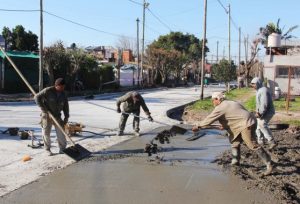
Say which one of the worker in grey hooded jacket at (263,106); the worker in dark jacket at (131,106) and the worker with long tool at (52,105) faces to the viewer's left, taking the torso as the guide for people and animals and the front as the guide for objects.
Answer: the worker in grey hooded jacket at (263,106)

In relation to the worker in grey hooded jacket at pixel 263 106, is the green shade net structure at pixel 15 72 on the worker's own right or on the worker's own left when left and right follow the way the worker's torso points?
on the worker's own right

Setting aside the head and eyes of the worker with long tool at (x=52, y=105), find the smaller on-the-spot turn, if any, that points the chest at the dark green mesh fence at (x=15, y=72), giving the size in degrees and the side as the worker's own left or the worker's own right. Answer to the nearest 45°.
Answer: approximately 135° to the worker's own left

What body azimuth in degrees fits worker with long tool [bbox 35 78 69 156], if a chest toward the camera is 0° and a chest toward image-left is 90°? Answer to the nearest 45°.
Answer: approximately 315°

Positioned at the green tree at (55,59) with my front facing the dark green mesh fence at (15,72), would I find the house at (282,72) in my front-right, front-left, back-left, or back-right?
back-left

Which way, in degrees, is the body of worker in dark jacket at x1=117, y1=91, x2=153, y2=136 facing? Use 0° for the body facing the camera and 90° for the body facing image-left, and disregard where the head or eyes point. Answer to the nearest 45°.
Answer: approximately 0°

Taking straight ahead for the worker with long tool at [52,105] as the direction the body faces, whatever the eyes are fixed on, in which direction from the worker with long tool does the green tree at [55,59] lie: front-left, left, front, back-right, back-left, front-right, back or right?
back-left

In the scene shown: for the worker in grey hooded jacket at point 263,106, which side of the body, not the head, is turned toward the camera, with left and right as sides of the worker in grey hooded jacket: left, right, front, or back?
left

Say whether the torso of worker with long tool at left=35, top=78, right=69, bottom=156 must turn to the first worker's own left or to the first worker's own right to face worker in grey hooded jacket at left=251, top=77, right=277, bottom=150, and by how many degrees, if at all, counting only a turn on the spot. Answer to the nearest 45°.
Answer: approximately 45° to the first worker's own left

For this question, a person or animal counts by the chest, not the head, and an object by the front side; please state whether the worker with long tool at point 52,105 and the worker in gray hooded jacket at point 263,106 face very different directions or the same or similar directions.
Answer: very different directions
